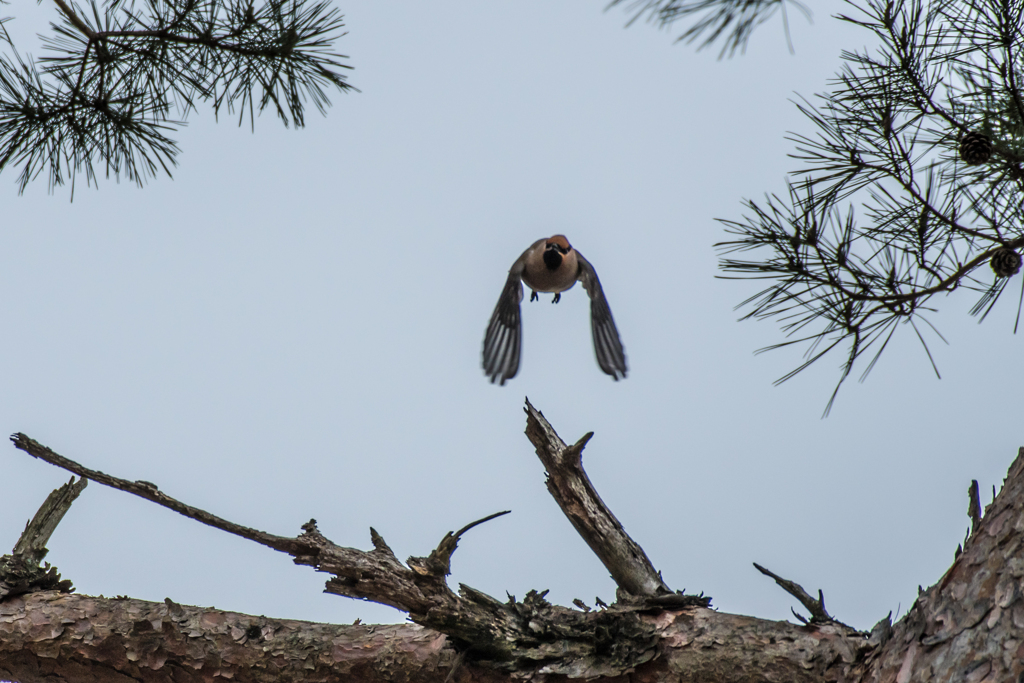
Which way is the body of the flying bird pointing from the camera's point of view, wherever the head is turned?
toward the camera

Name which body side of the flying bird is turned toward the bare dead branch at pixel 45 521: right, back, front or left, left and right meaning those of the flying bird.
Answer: right
